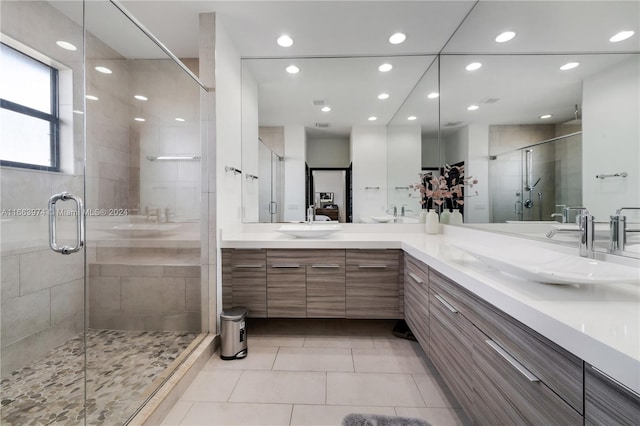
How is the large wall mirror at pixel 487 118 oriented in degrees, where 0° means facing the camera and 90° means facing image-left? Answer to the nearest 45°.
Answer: approximately 45°

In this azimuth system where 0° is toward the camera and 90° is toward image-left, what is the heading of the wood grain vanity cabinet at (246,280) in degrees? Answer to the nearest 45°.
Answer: approximately 0°

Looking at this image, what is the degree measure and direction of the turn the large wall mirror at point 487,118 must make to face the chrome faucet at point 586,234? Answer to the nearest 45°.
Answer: approximately 45° to its left

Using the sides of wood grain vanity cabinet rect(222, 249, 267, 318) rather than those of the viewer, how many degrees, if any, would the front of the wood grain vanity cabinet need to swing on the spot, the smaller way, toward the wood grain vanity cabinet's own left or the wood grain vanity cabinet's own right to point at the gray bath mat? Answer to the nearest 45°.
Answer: approximately 45° to the wood grain vanity cabinet's own left

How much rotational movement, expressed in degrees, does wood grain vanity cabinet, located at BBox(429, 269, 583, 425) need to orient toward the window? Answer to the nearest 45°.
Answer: approximately 45° to its right

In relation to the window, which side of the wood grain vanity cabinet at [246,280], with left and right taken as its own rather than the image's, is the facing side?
right

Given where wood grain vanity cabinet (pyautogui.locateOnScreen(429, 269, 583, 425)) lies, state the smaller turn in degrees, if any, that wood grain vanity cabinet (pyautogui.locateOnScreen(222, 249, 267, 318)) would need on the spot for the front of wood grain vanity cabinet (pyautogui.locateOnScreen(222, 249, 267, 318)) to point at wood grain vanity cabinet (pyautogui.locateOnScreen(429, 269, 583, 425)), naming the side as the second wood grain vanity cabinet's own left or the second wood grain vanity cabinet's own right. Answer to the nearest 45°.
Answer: approximately 45° to the second wood grain vanity cabinet's own left
